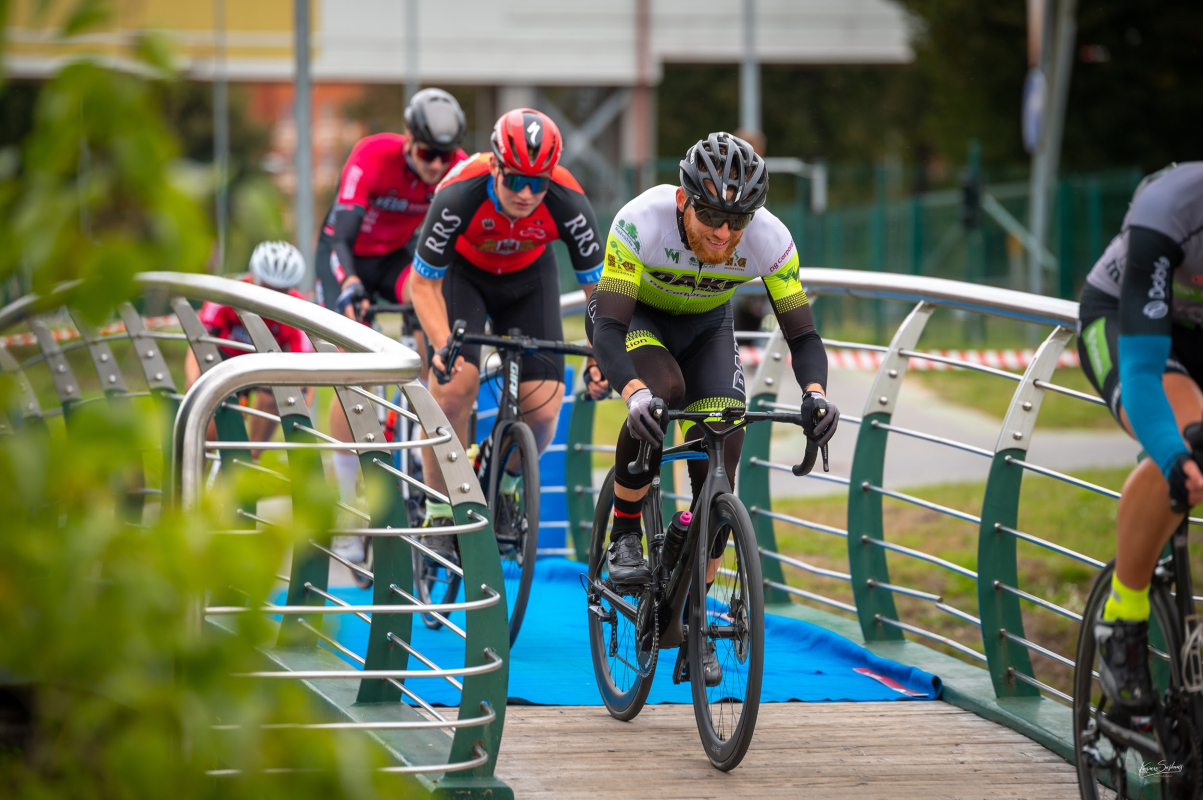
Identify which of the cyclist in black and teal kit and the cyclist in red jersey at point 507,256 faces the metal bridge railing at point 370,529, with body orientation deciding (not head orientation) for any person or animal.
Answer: the cyclist in red jersey

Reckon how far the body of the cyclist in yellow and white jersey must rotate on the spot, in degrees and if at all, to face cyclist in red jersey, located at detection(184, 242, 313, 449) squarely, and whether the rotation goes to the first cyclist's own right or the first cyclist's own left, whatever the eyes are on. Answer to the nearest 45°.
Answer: approximately 135° to the first cyclist's own right

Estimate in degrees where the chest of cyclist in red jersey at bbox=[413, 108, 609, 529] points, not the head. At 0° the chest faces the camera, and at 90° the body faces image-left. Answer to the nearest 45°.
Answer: approximately 0°

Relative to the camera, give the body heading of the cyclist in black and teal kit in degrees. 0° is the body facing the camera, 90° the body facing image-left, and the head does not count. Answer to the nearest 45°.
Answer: approximately 315°

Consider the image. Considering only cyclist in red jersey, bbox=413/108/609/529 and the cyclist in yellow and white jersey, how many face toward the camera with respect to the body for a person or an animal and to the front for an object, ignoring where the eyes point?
2

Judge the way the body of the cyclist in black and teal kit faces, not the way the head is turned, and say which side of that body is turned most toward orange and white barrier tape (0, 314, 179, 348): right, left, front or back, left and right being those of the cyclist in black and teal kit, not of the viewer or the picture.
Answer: back

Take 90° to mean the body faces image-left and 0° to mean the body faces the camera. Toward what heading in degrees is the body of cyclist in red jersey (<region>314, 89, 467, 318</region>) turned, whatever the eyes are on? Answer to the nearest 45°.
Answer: approximately 315°
